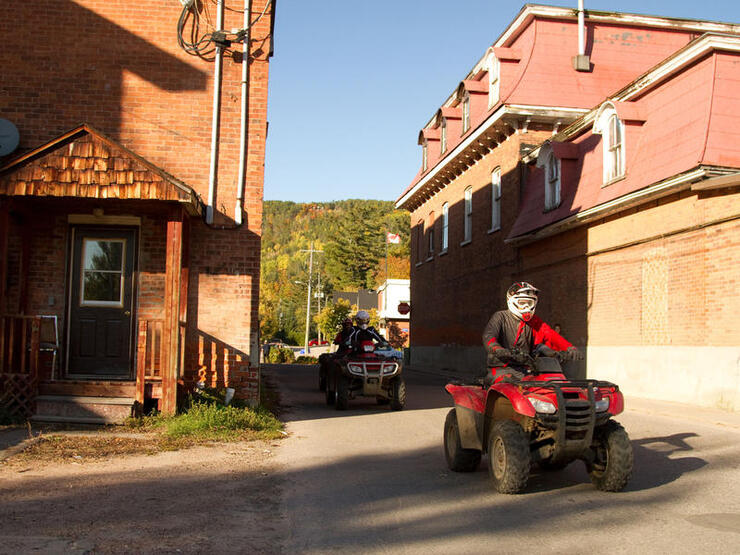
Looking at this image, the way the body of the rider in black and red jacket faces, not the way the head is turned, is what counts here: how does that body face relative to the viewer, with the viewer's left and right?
facing the viewer and to the right of the viewer

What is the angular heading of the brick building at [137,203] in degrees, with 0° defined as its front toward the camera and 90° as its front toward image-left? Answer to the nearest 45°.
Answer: approximately 0°

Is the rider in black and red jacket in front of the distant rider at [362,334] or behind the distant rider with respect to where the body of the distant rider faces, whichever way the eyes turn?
in front
